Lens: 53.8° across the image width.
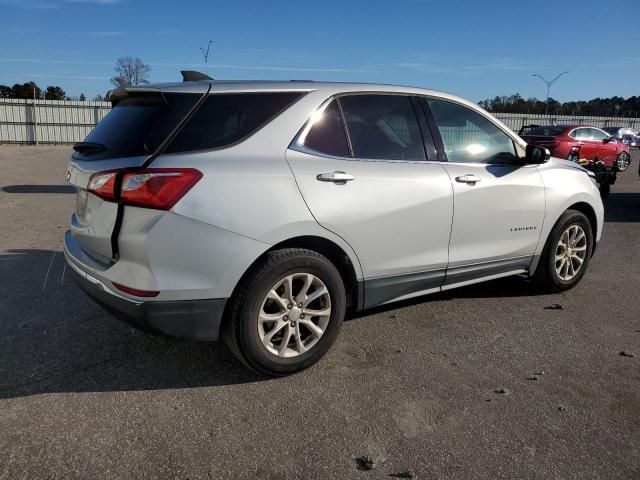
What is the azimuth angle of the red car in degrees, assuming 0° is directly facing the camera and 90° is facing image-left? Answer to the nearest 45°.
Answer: approximately 225°

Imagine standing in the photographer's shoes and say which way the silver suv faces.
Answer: facing away from the viewer and to the right of the viewer

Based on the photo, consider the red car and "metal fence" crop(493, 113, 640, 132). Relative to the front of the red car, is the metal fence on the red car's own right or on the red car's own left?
on the red car's own left

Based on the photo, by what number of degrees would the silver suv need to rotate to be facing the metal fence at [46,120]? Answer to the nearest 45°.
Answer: approximately 90° to its left

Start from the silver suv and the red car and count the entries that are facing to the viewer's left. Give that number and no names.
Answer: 0

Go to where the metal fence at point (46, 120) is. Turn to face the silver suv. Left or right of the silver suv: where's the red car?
left

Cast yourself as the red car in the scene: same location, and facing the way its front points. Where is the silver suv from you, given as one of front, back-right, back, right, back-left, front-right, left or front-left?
back-right

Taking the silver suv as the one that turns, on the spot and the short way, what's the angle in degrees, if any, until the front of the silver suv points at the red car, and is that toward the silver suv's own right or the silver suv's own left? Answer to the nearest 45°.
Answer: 0° — it already faces it

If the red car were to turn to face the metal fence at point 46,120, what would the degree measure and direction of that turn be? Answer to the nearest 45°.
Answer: approximately 135° to its left

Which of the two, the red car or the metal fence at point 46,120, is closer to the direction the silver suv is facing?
the red car

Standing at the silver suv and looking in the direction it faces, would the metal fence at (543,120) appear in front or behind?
in front
